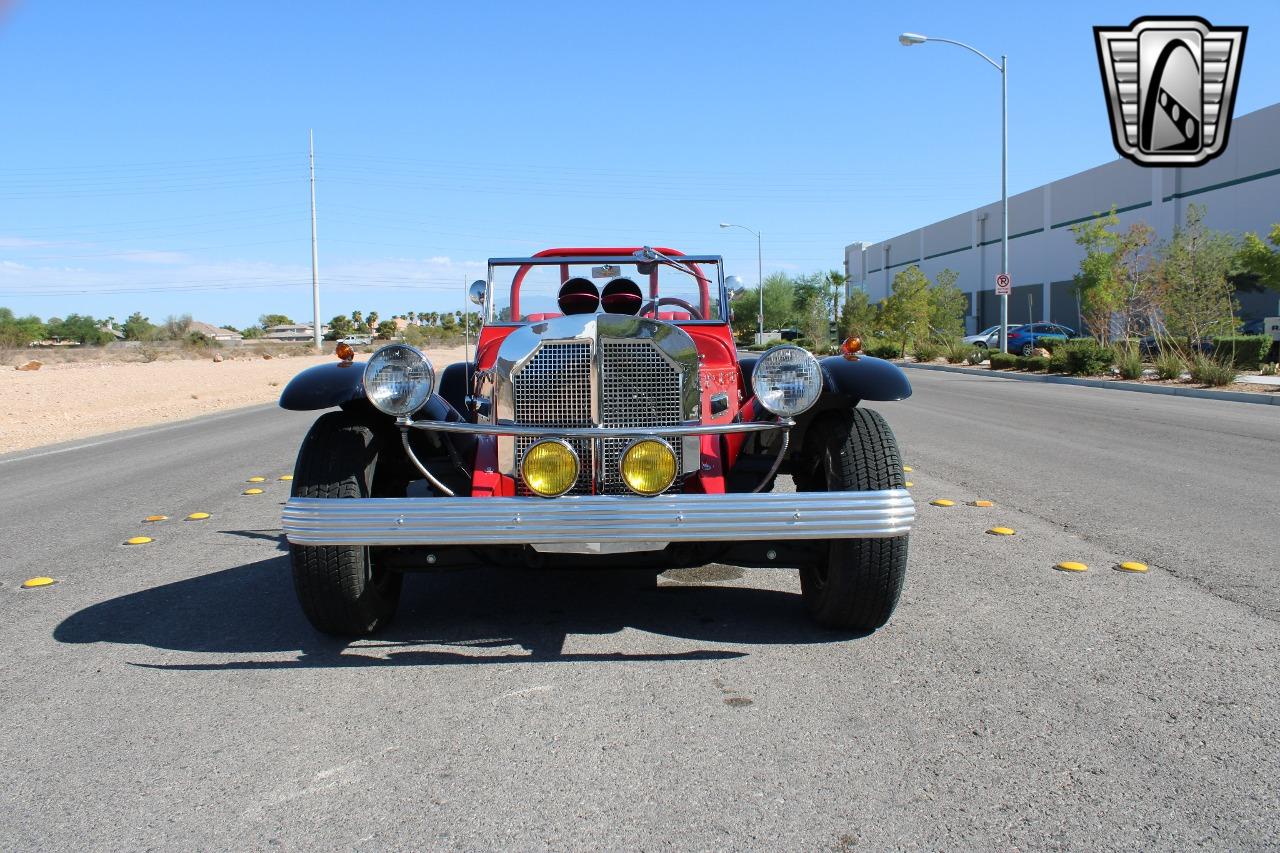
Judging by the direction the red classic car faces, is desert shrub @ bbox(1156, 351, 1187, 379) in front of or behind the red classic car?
behind

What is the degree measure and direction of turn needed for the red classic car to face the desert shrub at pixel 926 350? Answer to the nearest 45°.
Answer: approximately 180°

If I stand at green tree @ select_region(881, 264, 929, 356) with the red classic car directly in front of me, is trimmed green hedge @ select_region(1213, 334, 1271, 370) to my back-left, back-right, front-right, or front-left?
front-left

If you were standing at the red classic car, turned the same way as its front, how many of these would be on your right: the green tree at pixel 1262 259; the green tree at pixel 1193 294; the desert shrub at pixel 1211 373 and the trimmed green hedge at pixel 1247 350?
0

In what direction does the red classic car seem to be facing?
toward the camera

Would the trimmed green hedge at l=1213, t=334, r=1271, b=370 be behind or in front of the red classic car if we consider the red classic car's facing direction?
behind

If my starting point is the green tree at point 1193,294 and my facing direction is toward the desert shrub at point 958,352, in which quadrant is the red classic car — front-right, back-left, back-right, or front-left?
back-left

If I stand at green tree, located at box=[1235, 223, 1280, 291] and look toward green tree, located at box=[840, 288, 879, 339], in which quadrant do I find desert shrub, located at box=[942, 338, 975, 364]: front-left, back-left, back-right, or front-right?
front-left

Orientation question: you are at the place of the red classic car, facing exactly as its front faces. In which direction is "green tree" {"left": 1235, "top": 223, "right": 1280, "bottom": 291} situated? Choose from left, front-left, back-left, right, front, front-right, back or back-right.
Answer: back-left

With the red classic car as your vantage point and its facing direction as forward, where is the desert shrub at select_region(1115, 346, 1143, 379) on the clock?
The desert shrub is roughly at 7 o'clock from the red classic car.

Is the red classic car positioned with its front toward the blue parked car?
no

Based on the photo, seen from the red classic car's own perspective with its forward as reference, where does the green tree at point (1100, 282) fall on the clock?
The green tree is roughly at 7 o'clock from the red classic car.

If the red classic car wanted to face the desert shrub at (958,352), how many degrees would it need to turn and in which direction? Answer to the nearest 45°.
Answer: approximately 180°
